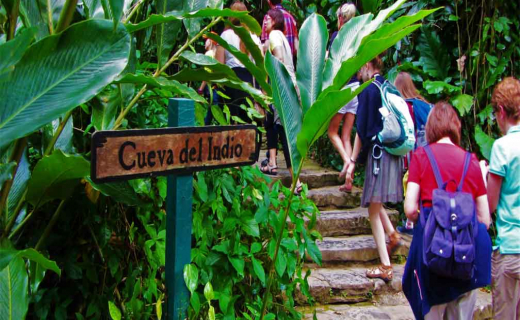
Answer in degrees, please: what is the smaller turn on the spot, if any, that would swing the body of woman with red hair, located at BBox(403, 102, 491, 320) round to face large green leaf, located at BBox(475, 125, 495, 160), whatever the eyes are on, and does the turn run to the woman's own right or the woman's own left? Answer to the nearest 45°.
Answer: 0° — they already face it

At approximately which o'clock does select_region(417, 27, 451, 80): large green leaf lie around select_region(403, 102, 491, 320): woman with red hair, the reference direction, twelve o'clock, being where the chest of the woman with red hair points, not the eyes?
The large green leaf is roughly at 12 o'clock from the woman with red hair.

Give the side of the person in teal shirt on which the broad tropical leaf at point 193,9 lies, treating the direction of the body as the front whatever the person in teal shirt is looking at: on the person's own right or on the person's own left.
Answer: on the person's own left

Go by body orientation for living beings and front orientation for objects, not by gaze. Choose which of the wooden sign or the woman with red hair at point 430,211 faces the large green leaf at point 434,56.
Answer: the woman with red hair

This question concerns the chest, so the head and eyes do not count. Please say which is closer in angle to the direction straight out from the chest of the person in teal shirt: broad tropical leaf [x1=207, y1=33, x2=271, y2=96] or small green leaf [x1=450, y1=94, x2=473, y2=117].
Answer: the small green leaf

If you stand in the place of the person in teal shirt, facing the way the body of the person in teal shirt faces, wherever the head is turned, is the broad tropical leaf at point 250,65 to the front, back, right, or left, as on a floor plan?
left

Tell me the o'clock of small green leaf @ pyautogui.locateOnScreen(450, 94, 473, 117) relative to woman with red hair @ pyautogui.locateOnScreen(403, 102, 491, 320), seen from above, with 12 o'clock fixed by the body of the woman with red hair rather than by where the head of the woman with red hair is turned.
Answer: The small green leaf is roughly at 12 o'clock from the woman with red hair.

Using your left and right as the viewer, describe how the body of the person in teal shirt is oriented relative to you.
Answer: facing away from the viewer and to the left of the viewer

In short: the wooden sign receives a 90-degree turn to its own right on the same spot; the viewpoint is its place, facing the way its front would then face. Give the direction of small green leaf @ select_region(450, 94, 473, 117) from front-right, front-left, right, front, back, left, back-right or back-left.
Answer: back

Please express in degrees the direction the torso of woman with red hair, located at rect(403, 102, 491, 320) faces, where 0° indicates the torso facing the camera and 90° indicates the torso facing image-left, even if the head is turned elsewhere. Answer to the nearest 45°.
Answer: approximately 180°

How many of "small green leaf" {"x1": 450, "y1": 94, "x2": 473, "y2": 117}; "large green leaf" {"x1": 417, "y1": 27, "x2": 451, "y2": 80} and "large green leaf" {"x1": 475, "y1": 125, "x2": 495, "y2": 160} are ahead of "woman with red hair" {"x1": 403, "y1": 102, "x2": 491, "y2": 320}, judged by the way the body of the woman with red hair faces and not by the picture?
3

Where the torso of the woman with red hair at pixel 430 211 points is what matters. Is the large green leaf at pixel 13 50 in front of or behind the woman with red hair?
behind

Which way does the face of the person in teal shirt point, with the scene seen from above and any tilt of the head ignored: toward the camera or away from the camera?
away from the camera

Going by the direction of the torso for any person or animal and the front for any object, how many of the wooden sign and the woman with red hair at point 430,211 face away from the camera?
1

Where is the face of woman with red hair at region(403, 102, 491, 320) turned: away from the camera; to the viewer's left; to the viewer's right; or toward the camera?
away from the camera
